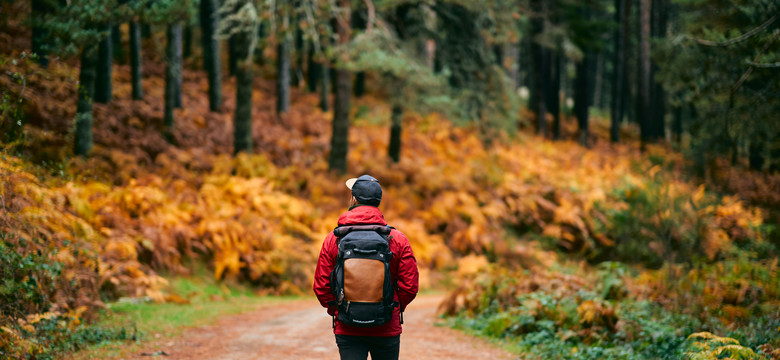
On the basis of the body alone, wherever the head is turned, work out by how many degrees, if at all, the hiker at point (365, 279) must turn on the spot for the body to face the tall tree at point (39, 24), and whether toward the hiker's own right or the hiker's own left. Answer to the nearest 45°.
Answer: approximately 45° to the hiker's own left

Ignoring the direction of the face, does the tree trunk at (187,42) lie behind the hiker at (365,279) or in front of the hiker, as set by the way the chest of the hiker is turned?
in front

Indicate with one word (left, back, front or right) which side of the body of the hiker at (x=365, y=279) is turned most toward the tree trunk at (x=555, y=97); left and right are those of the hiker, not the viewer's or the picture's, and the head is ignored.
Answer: front

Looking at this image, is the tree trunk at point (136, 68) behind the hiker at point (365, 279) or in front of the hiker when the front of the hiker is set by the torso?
in front

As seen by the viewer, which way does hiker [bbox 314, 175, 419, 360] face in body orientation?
away from the camera

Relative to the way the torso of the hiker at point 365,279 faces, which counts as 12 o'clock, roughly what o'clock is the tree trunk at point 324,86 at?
The tree trunk is roughly at 12 o'clock from the hiker.

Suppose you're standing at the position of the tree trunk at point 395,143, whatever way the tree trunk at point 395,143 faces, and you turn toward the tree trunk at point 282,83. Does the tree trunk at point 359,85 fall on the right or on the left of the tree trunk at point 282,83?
right

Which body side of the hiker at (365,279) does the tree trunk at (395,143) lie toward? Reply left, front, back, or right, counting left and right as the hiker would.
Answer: front
